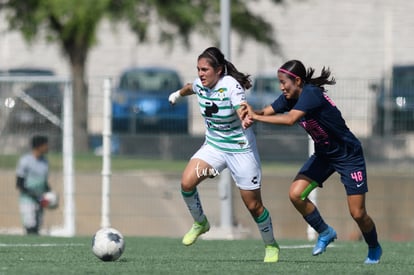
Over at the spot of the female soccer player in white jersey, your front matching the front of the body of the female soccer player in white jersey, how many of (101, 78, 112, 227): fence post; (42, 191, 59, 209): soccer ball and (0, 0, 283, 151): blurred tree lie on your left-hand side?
0

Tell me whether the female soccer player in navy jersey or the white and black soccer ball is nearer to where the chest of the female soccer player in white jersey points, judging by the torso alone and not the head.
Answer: the white and black soccer ball

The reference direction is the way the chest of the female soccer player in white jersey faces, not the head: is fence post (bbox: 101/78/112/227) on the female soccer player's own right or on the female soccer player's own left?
on the female soccer player's own right

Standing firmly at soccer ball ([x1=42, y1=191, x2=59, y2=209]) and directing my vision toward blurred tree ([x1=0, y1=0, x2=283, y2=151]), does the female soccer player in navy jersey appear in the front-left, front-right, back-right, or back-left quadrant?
back-right

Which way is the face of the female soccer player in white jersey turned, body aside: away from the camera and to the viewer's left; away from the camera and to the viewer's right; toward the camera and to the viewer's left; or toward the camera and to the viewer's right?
toward the camera and to the viewer's left

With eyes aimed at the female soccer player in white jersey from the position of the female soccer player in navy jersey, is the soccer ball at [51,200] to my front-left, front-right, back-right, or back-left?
front-right

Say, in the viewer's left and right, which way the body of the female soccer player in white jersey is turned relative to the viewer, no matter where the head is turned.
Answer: facing the viewer and to the left of the viewer

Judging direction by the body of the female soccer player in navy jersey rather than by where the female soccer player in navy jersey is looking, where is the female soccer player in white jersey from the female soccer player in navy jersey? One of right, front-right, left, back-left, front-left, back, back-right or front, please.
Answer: front

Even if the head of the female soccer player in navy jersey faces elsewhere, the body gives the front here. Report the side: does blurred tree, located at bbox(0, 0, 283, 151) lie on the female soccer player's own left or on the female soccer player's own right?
on the female soccer player's own right

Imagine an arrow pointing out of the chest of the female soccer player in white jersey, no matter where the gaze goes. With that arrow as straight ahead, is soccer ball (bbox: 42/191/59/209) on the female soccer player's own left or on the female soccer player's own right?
on the female soccer player's own right

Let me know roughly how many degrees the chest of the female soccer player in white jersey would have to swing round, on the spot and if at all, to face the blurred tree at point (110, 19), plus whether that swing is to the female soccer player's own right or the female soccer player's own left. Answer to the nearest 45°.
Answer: approximately 135° to the female soccer player's own right

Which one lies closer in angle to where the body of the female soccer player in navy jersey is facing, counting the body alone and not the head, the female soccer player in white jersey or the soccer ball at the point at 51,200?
the female soccer player in white jersey

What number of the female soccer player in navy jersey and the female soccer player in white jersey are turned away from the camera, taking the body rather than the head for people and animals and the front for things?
0

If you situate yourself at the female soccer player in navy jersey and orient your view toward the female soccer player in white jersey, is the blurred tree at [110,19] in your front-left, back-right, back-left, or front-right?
front-right

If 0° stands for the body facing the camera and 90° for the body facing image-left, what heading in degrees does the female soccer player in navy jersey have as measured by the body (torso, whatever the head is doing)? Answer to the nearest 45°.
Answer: approximately 90°

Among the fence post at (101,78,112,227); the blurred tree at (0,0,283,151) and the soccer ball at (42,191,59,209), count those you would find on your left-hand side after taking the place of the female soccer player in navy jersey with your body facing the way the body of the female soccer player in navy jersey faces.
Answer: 0
